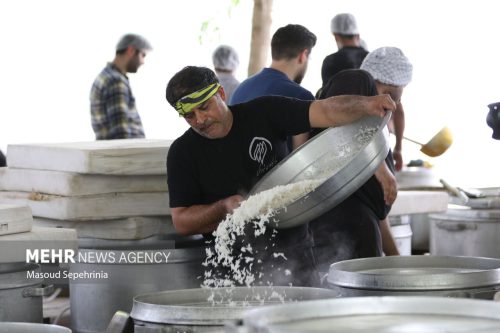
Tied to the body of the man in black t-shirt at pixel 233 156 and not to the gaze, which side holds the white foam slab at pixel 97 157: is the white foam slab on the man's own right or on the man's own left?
on the man's own right

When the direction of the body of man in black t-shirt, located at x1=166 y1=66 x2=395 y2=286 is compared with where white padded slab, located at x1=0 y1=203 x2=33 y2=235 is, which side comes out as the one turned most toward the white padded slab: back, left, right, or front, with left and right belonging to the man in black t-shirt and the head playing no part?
right

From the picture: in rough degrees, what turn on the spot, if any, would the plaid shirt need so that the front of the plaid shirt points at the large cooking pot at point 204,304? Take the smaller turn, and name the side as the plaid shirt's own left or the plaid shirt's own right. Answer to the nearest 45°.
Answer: approximately 90° to the plaid shirt's own right

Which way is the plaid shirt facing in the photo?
to the viewer's right

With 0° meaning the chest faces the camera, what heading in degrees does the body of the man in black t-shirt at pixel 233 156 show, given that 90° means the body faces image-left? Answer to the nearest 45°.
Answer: approximately 0°

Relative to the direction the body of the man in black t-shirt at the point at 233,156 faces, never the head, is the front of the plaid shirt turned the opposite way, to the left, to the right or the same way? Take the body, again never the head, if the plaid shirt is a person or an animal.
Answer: to the left

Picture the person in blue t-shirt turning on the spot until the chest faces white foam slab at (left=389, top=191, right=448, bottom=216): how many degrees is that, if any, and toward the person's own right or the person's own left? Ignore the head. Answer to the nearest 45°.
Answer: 0° — they already face it
